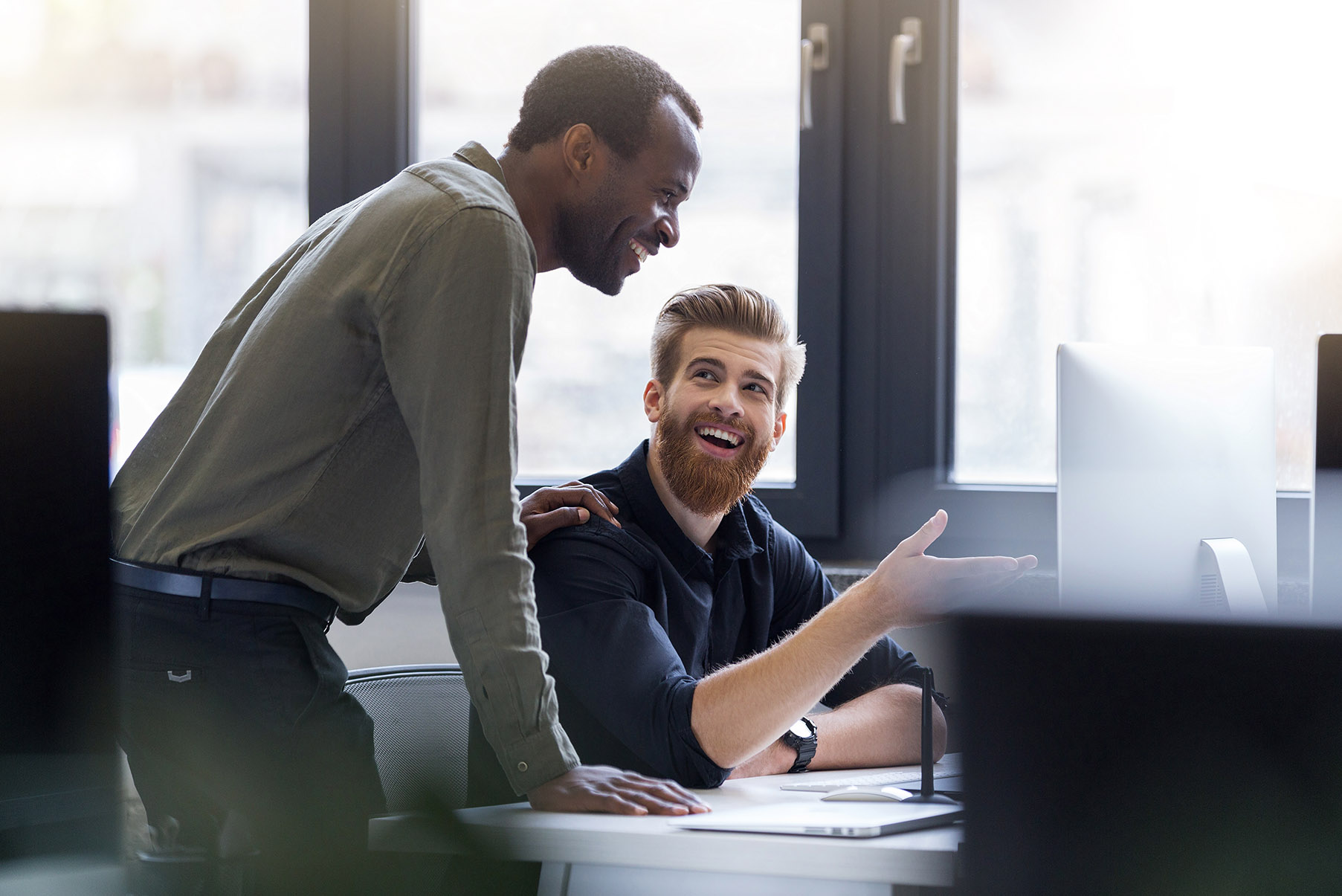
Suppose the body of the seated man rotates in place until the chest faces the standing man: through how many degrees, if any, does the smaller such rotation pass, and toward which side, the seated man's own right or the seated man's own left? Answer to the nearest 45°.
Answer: approximately 90° to the seated man's own right

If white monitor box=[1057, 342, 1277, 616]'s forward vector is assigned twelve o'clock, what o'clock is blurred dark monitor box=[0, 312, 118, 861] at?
The blurred dark monitor is roughly at 8 o'clock from the white monitor.

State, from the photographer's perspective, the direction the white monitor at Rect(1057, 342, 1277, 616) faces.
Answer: facing away from the viewer and to the left of the viewer

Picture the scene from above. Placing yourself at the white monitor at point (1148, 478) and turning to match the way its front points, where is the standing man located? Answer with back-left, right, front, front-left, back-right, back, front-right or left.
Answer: left
